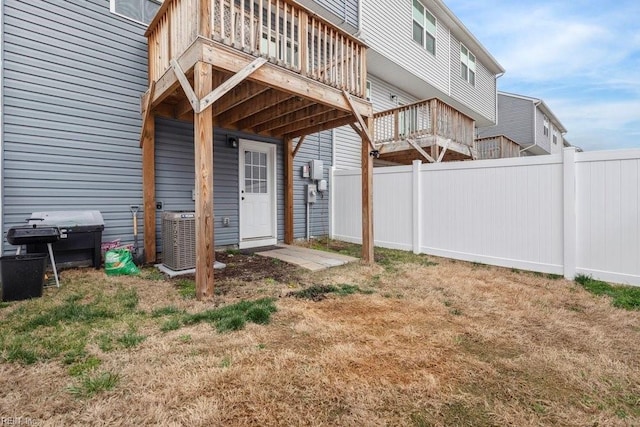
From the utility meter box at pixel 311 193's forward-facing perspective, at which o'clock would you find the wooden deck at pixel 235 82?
The wooden deck is roughly at 2 o'clock from the utility meter box.

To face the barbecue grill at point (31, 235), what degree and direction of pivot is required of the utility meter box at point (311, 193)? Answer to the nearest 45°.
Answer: approximately 90° to its right

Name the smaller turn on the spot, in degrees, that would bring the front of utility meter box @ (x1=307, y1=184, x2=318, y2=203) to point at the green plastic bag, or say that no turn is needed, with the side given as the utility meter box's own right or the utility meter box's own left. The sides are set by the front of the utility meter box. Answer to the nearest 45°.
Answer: approximately 90° to the utility meter box's own right

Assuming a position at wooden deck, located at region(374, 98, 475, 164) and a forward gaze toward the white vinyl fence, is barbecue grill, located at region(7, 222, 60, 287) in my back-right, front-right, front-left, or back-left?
front-right

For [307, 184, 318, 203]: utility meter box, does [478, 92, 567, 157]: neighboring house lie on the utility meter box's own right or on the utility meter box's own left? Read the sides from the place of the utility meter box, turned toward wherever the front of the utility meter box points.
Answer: on the utility meter box's own left

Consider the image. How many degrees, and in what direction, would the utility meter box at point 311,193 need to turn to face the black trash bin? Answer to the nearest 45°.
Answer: approximately 90° to its right

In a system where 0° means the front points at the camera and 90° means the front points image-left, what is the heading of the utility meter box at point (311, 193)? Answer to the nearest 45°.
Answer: approximately 315°
